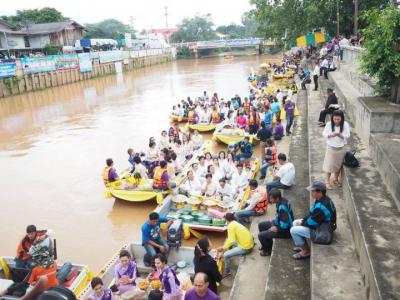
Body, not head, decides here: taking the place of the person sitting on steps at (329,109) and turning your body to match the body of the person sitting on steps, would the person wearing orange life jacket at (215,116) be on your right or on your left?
on your right

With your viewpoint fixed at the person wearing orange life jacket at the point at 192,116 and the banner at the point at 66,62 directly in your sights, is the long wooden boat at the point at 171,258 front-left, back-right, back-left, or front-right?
back-left

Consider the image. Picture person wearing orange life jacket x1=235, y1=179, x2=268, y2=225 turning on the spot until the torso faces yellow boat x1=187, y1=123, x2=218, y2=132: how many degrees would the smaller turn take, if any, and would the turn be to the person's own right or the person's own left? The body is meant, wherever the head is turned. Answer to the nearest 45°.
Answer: approximately 90° to the person's own right

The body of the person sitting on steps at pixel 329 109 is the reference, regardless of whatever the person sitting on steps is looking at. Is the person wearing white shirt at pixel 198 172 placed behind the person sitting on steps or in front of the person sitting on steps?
in front

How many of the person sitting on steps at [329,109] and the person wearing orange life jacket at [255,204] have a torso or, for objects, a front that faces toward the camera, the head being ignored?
0

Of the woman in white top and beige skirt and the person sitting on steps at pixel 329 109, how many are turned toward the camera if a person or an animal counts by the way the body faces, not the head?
1

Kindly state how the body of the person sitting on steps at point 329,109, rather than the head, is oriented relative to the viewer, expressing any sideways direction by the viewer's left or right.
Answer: facing to the left of the viewer

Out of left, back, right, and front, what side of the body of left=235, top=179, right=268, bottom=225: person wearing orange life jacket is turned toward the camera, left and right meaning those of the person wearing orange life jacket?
left

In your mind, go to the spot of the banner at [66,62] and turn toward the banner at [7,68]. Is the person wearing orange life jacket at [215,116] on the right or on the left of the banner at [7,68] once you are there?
left
